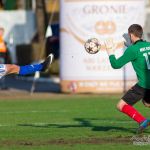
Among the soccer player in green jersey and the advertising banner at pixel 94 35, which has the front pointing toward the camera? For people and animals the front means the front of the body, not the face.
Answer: the advertising banner

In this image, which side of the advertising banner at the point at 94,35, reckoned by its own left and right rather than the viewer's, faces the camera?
front

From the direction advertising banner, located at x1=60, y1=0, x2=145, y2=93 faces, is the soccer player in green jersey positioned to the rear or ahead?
ahead

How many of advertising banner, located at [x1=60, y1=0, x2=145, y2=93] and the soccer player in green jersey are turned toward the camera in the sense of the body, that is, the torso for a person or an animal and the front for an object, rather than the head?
1

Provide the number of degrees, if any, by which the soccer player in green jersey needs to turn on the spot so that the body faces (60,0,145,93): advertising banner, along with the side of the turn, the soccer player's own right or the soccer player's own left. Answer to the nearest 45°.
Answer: approximately 45° to the soccer player's own right

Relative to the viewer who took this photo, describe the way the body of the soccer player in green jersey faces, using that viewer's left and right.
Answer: facing away from the viewer and to the left of the viewer
